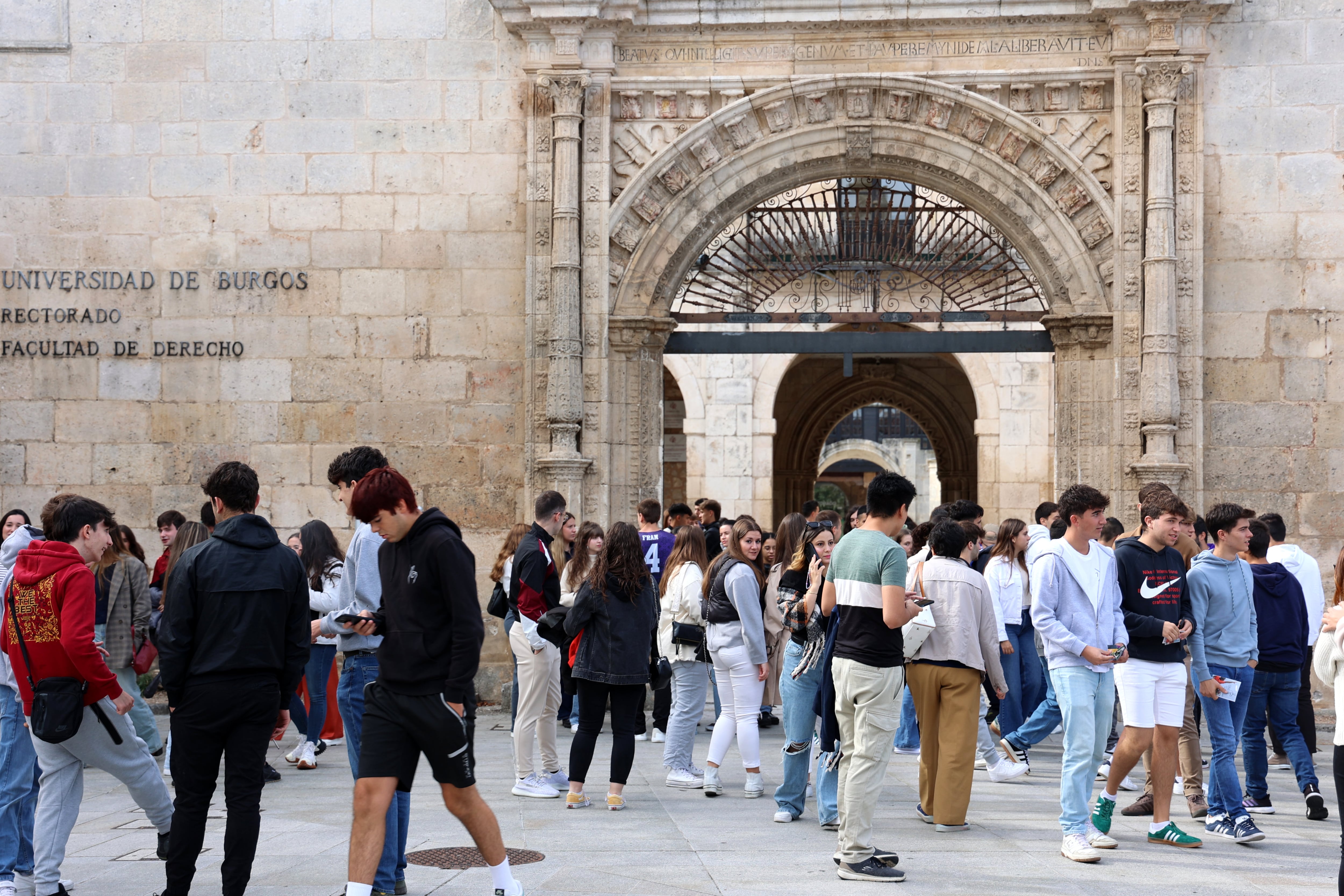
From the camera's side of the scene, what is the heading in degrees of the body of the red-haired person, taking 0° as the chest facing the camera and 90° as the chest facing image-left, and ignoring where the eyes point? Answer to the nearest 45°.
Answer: approximately 45°

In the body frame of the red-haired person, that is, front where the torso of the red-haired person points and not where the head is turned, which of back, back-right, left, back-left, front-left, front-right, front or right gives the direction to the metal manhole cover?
back-right

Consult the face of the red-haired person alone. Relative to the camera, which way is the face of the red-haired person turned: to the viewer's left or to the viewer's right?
to the viewer's left
